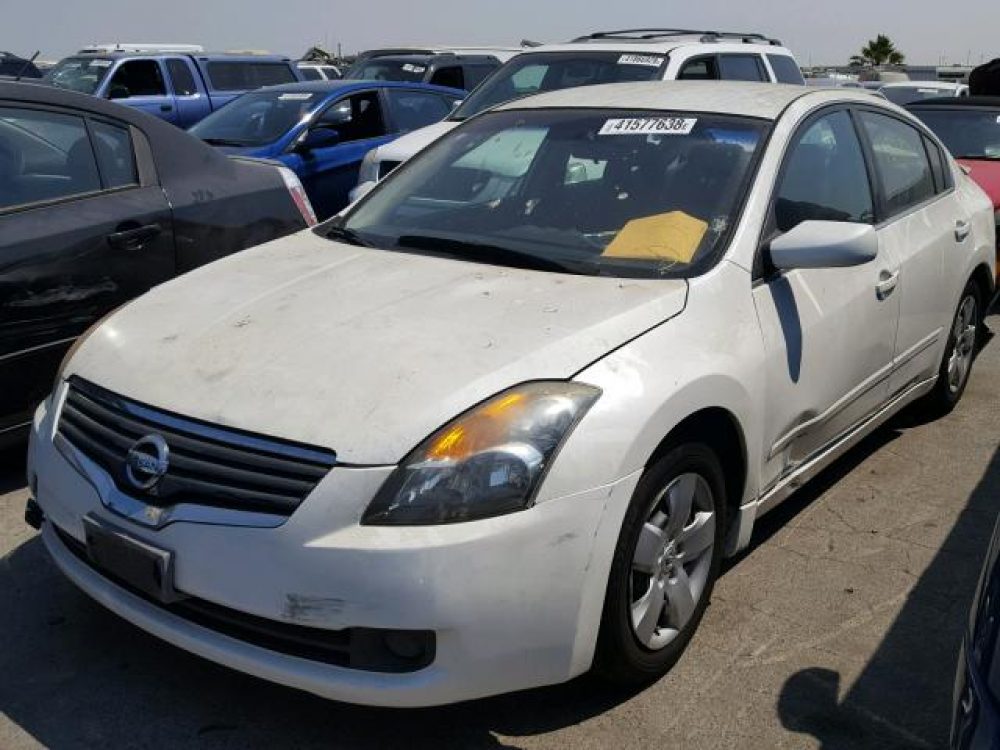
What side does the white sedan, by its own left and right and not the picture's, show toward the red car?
back

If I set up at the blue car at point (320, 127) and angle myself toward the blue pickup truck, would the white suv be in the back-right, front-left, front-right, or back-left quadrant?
back-right

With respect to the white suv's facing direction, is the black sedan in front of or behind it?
in front

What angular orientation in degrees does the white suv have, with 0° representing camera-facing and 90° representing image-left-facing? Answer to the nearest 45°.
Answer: approximately 45°

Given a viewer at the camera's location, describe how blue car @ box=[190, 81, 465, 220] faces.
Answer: facing the viewer and to the left of the viewer

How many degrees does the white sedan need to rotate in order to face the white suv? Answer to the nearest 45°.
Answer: approximately 135° to its right

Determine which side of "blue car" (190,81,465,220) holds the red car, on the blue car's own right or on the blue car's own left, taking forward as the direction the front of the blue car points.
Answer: on the blue car's own left

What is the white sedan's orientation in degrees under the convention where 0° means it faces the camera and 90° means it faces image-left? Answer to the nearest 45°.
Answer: approximately 45°

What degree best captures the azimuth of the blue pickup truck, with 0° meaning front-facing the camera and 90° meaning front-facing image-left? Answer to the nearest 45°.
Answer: approximately 45°

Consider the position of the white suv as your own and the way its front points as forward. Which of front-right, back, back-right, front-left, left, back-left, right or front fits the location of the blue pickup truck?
right

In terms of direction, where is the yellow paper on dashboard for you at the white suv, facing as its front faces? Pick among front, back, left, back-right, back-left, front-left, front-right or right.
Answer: front-left
